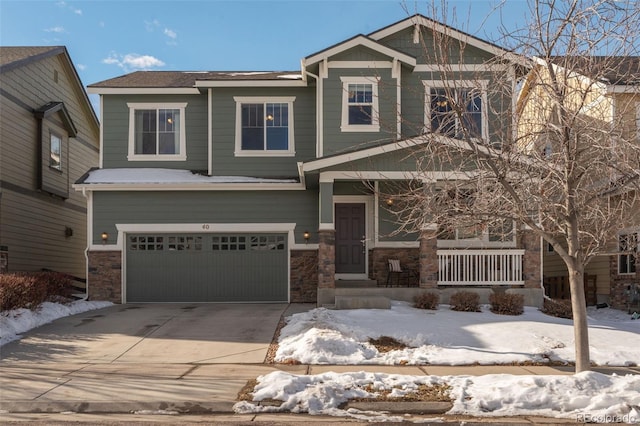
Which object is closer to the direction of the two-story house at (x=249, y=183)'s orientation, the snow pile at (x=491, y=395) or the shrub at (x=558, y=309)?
the snow pile

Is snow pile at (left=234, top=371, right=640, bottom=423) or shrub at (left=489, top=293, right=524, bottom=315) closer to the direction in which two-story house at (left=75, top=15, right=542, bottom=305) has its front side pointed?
the snow pile

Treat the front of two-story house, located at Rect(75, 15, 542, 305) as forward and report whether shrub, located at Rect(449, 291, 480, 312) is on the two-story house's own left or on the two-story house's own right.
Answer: on the two-story house's own left

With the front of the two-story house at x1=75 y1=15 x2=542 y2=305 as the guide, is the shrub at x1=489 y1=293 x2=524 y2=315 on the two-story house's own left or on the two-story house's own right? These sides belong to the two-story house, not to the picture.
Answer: on the two-story house's own left

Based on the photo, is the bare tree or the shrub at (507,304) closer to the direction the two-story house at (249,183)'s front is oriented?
the bare tree

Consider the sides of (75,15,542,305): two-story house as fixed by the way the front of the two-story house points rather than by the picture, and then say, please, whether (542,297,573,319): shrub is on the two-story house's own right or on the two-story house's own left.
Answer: on the two-story house's own left

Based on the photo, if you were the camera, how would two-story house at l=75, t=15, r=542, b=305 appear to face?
facing the viewer

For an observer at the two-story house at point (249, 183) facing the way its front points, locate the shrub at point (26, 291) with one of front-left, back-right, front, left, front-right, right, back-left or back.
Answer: front-right

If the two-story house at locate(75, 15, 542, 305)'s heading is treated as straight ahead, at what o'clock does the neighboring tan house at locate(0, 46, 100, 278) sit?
The neighboring tan house is roughly at 4 o'clock from the two-story house.

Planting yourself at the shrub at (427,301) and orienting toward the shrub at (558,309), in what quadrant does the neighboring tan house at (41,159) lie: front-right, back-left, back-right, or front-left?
back-left
